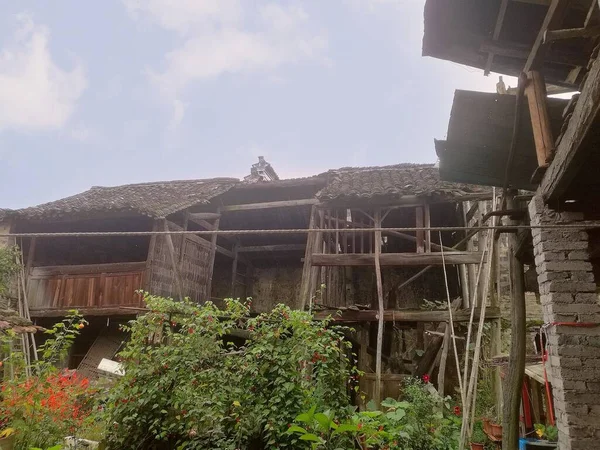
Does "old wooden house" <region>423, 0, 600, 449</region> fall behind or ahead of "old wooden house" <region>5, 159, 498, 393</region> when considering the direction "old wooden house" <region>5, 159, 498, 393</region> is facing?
ahead

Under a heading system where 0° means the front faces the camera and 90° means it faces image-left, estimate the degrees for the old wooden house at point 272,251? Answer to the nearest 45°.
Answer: approximately 0°

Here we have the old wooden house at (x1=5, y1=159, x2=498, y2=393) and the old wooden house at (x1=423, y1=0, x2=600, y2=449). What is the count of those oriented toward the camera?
1

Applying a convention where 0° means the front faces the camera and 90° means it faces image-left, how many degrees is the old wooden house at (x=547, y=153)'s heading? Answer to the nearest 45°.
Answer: approximately 90°

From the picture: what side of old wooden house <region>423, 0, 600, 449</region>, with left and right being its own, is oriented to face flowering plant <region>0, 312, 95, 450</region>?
front

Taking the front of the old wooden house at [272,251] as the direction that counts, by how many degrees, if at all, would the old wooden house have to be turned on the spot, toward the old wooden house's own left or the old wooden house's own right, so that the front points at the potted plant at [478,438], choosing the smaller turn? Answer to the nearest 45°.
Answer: approximately 45° to the old wooden house's own left

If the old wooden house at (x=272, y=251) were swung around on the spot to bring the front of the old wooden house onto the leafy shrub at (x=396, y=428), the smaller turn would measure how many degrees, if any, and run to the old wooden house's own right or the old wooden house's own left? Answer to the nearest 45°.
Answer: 0° — it already faces it

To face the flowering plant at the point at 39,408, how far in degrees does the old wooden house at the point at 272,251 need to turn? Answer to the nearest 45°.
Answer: approximately 45° to its right
